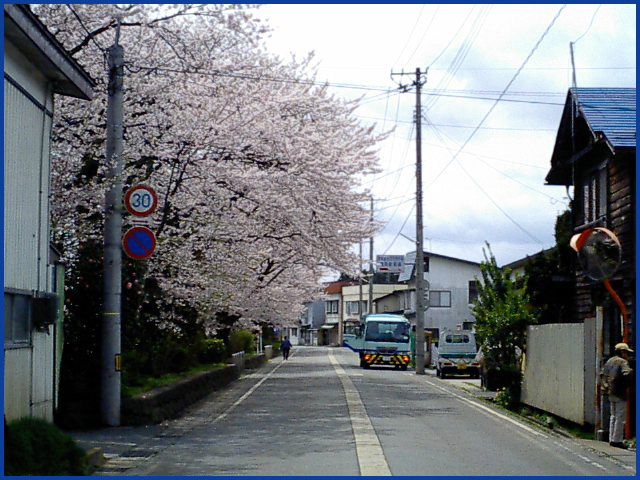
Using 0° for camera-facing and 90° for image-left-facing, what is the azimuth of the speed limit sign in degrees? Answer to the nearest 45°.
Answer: approximately 0°

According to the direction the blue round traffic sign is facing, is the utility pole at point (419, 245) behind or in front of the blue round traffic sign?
behind

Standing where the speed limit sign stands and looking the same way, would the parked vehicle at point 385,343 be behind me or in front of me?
behind
